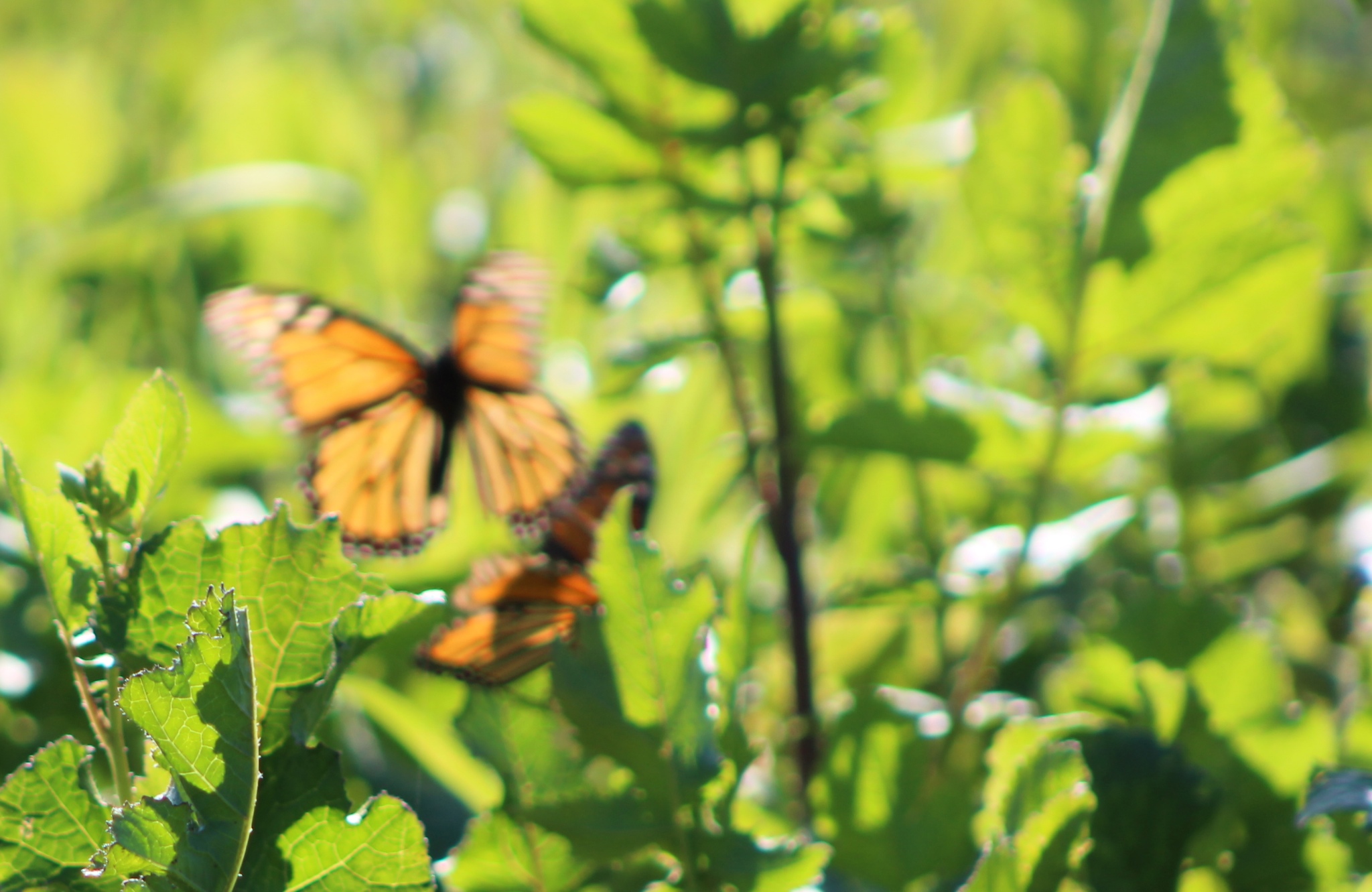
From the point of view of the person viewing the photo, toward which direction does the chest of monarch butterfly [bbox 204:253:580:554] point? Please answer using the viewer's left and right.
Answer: facing away from the viewer
